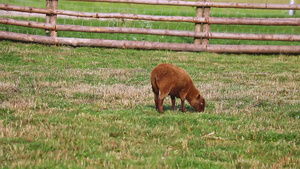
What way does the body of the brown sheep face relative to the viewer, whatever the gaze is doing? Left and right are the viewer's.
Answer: facing away from the viewer and to the right of the viewer
